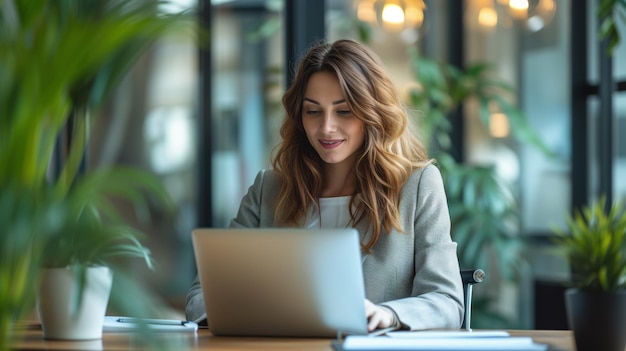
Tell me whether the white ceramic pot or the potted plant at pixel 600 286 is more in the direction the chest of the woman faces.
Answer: the white ceramic pot

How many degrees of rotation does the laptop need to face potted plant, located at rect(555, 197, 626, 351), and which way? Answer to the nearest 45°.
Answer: approximately 90° to its right

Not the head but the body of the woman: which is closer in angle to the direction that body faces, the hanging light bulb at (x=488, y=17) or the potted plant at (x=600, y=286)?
the potted plant

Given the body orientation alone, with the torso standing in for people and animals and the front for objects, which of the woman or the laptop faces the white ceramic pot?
the woman

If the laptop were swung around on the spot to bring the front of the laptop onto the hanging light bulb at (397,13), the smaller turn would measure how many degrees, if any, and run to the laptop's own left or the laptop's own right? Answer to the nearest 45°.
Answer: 0° — it already faces it

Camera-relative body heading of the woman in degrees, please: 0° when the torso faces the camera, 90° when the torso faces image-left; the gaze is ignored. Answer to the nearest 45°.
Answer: approximately 45°

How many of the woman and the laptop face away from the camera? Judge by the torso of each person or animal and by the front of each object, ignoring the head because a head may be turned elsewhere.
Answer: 1

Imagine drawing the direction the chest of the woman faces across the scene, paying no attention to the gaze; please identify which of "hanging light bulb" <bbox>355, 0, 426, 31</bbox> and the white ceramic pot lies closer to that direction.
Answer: the white ceramic pot

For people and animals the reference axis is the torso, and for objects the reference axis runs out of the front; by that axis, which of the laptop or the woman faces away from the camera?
the laptop

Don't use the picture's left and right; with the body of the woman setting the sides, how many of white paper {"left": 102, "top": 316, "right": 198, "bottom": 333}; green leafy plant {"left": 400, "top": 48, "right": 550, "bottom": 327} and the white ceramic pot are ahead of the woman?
2

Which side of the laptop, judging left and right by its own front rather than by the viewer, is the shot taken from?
back
